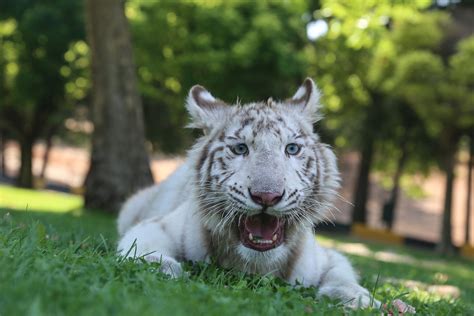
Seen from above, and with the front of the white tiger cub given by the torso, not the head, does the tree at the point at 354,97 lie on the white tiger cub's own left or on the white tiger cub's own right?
on the white tiger cub's own left

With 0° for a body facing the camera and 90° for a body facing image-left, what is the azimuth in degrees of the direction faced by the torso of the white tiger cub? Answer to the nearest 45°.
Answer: approximately 315°
